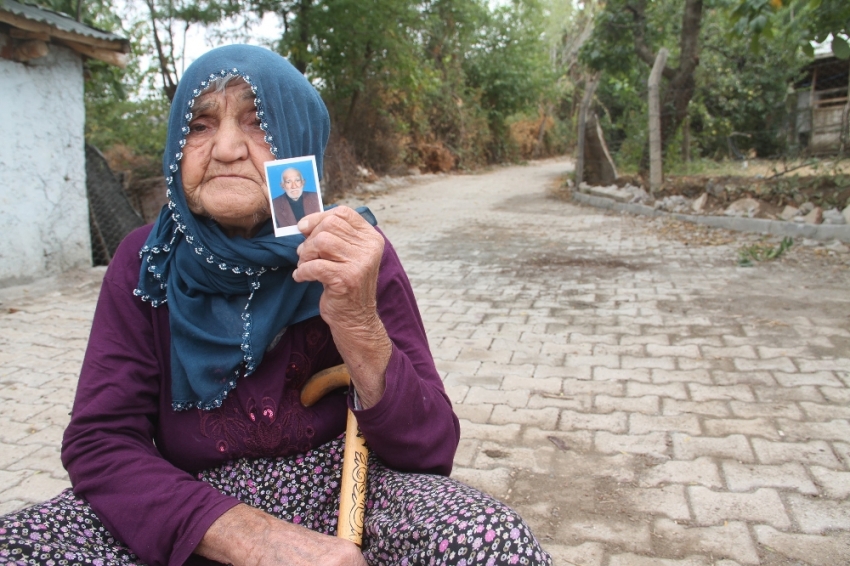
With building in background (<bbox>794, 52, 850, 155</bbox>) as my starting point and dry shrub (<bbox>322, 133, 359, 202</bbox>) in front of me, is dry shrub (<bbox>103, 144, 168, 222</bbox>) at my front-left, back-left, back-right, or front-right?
front-left

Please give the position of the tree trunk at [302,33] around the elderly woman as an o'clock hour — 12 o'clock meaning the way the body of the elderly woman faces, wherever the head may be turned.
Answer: The tree trunk is roughly at 6 o'clock from the elderly woman.

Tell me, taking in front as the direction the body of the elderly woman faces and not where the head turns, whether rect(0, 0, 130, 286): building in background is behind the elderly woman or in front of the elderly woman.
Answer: behind

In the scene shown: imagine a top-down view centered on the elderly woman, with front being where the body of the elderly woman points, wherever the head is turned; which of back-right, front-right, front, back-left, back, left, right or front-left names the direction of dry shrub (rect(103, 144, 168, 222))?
back

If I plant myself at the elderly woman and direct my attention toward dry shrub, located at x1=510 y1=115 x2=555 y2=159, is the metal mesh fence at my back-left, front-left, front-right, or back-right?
front-left

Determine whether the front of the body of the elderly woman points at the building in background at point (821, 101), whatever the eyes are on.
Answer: no

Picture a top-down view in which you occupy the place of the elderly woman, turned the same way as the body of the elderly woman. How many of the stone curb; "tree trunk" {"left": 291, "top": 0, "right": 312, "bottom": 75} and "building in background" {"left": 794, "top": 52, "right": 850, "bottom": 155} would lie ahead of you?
0

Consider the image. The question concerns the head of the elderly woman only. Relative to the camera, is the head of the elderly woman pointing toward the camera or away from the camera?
toward the camera

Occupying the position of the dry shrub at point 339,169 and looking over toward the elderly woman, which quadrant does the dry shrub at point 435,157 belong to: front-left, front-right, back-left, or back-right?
back-left

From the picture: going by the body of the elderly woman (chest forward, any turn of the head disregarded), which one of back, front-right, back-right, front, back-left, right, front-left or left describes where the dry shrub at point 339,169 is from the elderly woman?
back

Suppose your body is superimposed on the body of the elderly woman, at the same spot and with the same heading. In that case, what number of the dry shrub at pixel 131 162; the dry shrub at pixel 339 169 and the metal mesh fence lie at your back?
3

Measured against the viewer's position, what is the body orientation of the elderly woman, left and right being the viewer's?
facing the viewer

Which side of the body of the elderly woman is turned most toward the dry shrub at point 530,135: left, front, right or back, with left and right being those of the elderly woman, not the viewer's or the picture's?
back

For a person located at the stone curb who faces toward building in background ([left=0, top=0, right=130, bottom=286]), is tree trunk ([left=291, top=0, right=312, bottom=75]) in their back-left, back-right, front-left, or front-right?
front-right

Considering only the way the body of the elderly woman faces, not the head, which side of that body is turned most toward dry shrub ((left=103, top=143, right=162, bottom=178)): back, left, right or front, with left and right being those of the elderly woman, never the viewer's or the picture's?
back

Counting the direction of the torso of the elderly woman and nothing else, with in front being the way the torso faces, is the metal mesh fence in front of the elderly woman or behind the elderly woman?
behind
